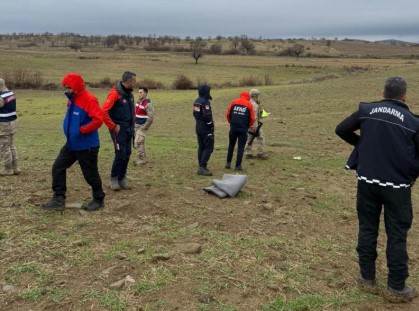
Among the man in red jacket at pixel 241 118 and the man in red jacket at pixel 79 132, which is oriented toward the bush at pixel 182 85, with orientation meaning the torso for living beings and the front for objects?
the man in red jacket at pixel 241 118

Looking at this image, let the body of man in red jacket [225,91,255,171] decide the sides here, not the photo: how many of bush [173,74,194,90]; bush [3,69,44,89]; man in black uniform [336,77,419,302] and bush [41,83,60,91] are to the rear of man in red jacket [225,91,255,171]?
1

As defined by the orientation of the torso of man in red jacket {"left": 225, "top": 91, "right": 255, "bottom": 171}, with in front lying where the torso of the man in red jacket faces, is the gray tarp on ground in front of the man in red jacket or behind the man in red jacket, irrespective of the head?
behind

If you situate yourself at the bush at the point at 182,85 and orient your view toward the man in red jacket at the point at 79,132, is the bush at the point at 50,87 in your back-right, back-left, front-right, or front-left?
front-right

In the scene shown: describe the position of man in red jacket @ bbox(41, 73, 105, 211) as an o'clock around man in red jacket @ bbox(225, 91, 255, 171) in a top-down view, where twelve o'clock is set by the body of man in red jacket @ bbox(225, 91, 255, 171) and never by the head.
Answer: man in red jacket @ bbox(41, 73, 105, 211) is roughly at 7 o'clock from man in red jacket @ bbox(225, 91, 255, 171).

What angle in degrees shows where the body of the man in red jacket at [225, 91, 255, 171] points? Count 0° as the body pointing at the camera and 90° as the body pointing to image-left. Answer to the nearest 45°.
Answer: approximately 180°

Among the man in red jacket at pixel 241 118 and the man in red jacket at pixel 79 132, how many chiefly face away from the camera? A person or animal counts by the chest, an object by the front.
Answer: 1

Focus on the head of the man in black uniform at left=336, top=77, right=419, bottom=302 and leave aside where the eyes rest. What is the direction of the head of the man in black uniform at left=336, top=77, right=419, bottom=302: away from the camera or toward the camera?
away from the camera

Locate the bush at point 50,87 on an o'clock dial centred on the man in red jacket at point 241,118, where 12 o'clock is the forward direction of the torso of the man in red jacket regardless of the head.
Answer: The bush is roughly at 11 o'clock from the man in red jacket.

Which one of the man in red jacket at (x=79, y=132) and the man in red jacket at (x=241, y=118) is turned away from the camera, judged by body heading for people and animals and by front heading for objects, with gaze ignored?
the man in red jacket at (x=241, y=118)

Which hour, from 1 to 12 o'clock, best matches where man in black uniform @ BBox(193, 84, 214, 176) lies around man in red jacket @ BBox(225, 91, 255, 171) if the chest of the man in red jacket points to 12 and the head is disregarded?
The man in black uniform is roughly at 8 o'clock from the man in red jacket.
